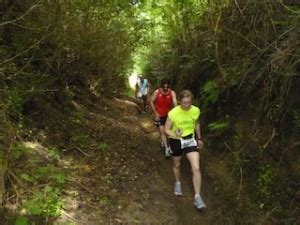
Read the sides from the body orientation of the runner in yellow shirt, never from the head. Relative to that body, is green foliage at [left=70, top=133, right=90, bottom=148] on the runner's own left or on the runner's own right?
on the runner's own right

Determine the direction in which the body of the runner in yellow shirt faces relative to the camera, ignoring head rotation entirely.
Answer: toward the camera

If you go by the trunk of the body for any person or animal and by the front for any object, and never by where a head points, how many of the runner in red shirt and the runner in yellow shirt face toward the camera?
2

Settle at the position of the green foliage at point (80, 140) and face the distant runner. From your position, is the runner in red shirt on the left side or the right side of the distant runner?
right

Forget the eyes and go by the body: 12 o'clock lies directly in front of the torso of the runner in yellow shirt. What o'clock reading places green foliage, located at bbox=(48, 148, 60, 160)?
The green foliage is roughly at 3 o'clock from the runner in yellow shirt.

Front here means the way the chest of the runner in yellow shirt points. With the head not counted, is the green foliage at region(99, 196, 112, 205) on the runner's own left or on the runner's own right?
on the runner's own right

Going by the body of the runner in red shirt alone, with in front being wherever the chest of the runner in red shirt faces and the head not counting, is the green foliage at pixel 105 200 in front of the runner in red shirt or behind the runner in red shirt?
in front

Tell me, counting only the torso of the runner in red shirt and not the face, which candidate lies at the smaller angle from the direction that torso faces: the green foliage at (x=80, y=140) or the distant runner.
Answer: the green foliage

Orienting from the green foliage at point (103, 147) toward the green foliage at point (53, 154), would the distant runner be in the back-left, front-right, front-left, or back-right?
back-right

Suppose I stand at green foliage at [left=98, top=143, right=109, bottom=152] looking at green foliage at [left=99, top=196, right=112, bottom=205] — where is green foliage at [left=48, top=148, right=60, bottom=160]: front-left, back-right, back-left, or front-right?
front-right

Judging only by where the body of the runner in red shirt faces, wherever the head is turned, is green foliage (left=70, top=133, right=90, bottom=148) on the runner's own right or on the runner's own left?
on the runner's own right

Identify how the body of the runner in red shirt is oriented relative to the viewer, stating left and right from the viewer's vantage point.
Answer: facing the viewer

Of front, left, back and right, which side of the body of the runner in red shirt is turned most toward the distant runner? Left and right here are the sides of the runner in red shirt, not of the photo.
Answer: back

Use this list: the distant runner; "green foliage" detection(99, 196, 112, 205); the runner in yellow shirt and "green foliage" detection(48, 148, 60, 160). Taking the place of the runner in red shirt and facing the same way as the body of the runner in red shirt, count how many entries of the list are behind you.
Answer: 1

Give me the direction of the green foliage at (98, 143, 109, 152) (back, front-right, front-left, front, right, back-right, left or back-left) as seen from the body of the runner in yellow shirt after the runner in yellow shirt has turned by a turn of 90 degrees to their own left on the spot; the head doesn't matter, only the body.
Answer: back-left
